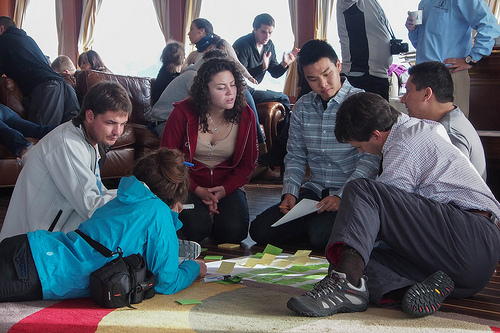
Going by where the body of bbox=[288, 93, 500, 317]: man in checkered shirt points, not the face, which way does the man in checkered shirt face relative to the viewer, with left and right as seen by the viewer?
facing to the left of the viewer

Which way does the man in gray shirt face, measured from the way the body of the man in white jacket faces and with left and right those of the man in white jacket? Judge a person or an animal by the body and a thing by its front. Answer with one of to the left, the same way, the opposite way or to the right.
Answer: the opposite way

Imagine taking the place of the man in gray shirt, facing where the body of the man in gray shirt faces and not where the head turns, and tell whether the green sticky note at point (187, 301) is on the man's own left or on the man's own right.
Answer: on the man's own left

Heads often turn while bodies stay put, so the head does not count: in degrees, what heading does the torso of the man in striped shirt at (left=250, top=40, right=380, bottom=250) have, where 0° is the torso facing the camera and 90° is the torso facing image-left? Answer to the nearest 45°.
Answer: approximately 0°

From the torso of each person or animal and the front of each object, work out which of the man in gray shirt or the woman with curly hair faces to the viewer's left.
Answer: the man in gray shirt

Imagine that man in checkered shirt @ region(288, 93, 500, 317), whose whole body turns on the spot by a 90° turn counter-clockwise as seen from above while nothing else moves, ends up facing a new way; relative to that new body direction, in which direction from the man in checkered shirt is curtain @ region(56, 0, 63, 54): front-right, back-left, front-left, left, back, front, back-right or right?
back-right

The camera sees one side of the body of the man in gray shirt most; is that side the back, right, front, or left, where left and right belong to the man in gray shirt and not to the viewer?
left

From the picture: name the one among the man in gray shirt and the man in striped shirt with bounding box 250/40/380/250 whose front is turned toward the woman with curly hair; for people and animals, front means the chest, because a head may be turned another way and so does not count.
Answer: the man in gray shirt

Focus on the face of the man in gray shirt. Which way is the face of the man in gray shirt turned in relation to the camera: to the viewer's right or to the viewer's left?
to the viewer's left

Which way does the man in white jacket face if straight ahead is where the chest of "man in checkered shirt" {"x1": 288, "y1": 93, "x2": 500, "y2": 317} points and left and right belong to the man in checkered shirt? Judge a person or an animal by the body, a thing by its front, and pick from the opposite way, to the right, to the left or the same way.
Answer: the opposite way

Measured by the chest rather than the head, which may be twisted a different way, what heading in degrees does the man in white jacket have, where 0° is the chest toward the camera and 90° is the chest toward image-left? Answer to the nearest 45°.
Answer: approximately 315°
